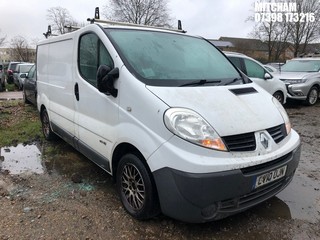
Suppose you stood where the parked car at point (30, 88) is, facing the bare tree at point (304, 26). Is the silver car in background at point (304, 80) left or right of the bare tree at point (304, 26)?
right

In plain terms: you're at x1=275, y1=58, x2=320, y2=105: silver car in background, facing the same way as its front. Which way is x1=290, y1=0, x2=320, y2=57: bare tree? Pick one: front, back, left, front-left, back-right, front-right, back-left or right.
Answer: back-right

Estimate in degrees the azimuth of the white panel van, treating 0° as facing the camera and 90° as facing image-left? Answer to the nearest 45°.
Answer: approximately 315°

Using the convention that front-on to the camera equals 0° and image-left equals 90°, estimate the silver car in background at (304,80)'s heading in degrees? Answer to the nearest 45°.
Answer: approximately 45°

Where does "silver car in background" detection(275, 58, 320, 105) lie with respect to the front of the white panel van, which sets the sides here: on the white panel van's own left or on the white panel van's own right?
on the white panel van's own left

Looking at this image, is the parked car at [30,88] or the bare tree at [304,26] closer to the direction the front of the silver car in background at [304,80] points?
the parked car
